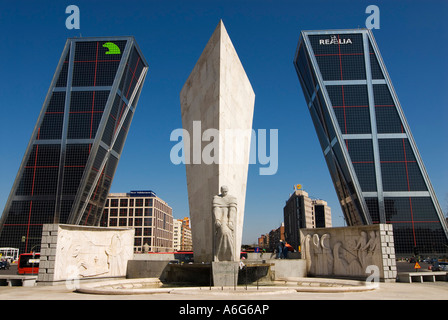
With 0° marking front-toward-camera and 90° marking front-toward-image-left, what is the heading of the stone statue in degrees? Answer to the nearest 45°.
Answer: approximately 0°
